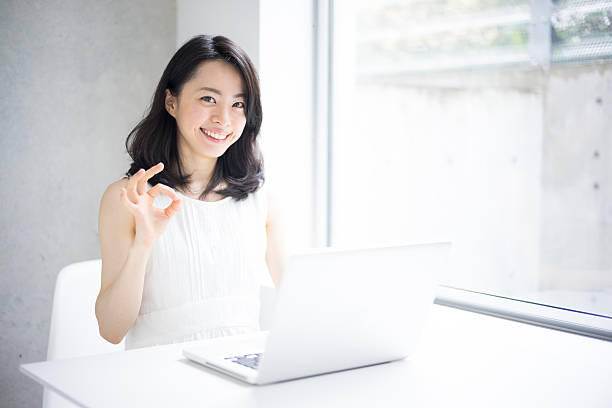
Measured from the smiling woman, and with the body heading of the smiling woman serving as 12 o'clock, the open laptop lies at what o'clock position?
The open laptop is roughly at 1 o'clock from the smiling woman.

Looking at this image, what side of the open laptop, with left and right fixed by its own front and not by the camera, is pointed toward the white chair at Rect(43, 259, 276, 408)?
front

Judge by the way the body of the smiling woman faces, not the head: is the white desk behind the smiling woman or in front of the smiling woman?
in front

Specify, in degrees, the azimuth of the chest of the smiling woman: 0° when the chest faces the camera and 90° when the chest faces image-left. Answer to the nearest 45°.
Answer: approximately 315°

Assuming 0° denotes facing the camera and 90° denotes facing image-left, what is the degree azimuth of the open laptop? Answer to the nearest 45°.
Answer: approximately 135°

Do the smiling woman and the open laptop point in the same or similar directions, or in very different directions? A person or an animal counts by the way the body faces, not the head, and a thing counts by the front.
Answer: very different directions

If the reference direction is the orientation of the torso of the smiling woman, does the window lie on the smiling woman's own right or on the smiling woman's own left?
on the smiling woman's own left

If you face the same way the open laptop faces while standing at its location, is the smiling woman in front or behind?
in front
